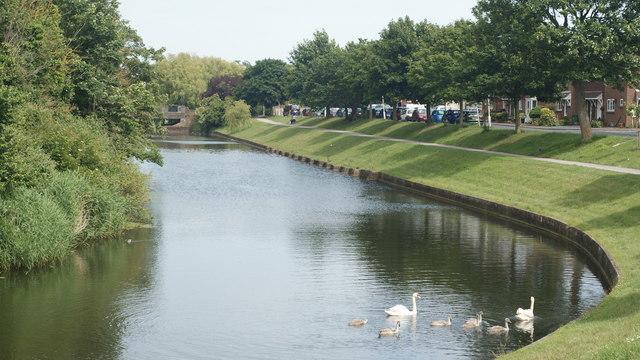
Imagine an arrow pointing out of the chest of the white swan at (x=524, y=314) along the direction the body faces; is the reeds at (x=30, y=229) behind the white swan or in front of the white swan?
behind

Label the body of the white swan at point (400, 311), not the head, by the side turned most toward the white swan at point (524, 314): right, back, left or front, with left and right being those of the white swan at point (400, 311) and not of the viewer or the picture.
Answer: front

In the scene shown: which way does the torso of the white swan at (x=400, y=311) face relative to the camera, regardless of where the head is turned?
to the viewer's right

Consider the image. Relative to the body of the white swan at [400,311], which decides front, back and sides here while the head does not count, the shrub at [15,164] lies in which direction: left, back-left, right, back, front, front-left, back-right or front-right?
back

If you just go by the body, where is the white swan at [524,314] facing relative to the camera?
to the viewer's right

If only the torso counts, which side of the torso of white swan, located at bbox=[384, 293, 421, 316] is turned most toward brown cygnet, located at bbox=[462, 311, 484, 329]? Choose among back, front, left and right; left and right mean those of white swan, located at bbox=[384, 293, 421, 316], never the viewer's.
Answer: front
